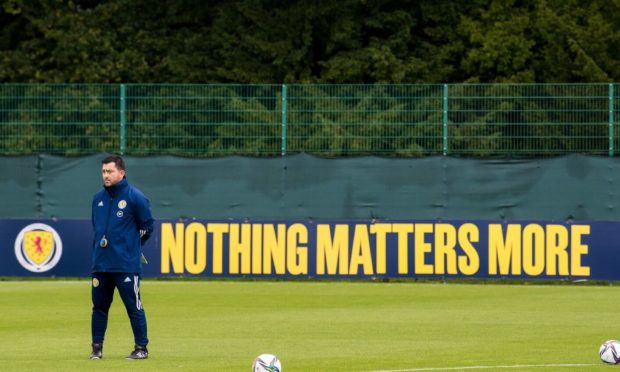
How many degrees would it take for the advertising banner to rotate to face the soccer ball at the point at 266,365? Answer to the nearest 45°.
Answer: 0° — it already faces it

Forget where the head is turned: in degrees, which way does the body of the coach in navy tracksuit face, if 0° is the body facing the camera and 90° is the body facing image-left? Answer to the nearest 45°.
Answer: approximately 45°

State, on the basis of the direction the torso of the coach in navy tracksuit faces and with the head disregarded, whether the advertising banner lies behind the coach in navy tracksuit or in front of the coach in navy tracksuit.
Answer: behind

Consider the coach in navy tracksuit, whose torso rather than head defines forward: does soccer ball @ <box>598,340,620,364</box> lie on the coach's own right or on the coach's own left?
on the coach's own left

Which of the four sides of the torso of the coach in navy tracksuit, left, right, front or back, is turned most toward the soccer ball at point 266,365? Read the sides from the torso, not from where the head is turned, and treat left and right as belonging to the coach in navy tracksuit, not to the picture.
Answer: left

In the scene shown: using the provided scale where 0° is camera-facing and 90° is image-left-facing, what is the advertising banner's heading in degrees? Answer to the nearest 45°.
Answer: approximately 0°

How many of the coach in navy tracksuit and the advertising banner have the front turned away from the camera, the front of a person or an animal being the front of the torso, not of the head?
0

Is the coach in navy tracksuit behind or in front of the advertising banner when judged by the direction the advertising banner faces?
in front
